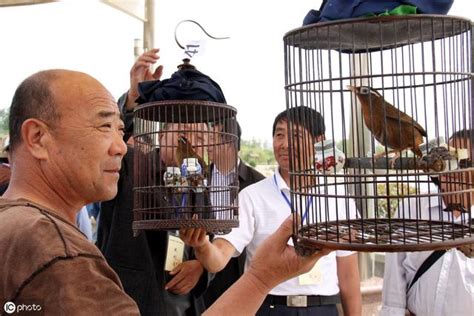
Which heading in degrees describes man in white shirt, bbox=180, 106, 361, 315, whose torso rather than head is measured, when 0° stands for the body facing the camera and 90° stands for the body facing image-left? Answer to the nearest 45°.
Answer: approximately 45°

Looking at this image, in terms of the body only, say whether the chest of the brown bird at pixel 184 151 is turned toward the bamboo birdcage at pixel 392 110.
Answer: no

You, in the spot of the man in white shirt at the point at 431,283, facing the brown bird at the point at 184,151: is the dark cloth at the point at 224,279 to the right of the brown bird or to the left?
right

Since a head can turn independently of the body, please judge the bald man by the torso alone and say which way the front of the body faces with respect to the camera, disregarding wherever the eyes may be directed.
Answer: to the viewer's right

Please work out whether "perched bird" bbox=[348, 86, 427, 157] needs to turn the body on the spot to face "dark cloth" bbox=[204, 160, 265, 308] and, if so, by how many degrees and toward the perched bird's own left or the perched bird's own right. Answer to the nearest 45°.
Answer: approximately 45° to the perched bird's own right

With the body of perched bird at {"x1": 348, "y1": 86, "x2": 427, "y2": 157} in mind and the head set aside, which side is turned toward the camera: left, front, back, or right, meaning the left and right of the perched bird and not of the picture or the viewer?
left

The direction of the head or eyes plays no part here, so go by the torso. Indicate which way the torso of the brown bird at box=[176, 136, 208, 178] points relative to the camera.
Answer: to the viewer's left
